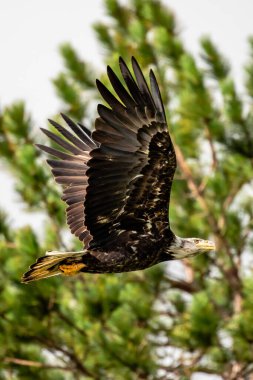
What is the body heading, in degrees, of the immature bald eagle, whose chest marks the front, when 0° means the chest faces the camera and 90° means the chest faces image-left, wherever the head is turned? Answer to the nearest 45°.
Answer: approximately 270°

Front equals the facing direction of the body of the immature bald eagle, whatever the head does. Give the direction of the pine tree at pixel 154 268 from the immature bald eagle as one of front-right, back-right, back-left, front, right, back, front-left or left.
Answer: left
